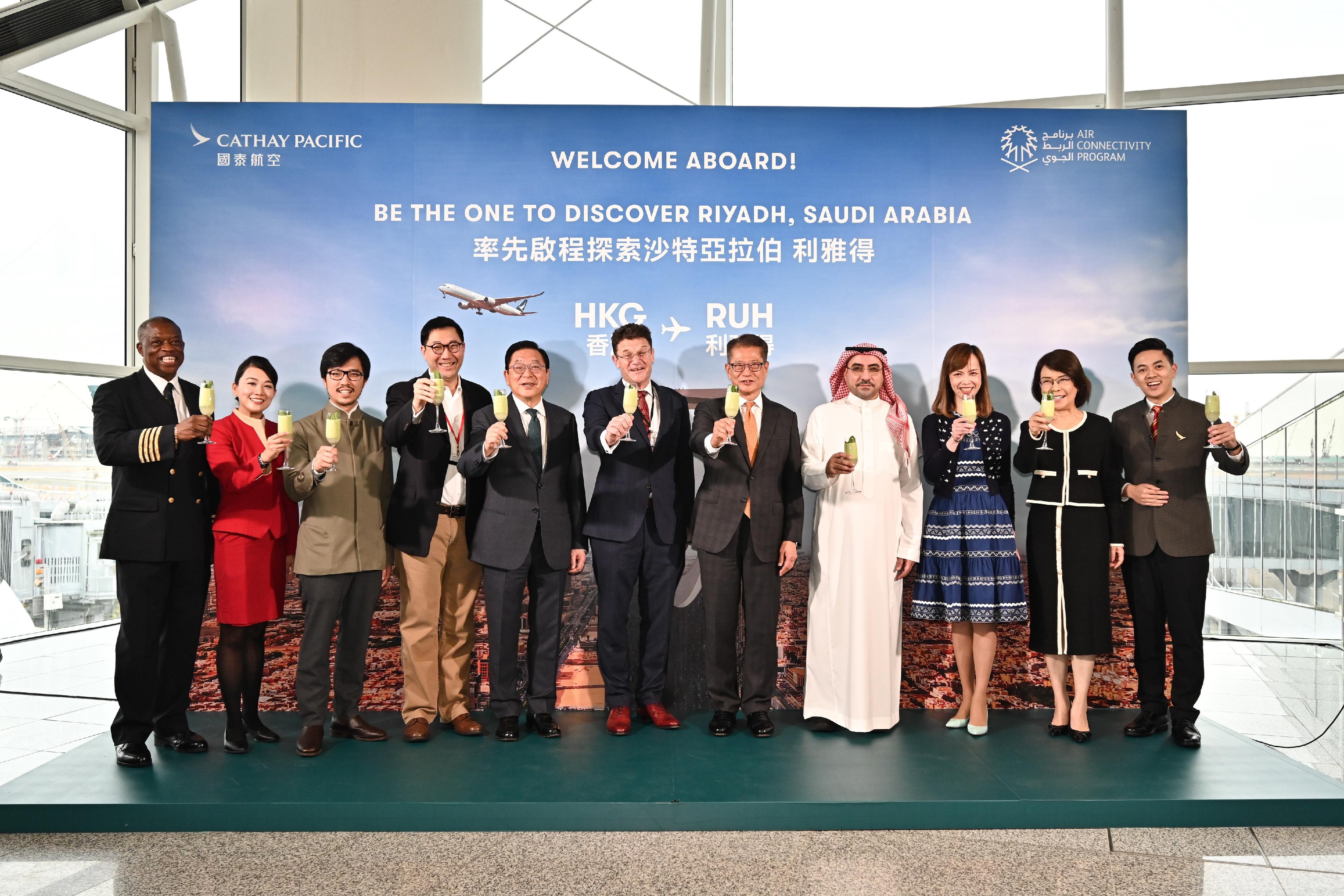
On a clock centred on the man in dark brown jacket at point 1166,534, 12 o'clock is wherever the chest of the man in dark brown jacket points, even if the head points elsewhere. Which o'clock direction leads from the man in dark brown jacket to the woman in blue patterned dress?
The woman in blue patterned dress is roughly at 2 o'clock from the man in dark brown jacket.

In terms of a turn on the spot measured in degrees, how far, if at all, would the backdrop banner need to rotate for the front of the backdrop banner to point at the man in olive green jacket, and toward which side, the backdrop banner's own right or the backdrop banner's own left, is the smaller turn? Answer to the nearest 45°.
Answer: approximately 45° to the backdrop banner's own right

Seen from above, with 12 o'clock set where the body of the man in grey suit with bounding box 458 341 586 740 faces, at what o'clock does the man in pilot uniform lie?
The man in pilot uniform is roughly at 3 o'clock from the man in grey suit.

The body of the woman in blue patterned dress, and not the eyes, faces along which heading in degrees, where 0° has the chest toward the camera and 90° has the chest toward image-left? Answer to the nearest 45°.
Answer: approximately 0°

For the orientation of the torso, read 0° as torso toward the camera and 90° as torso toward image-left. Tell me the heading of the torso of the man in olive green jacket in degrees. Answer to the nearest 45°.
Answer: approximately 0°
